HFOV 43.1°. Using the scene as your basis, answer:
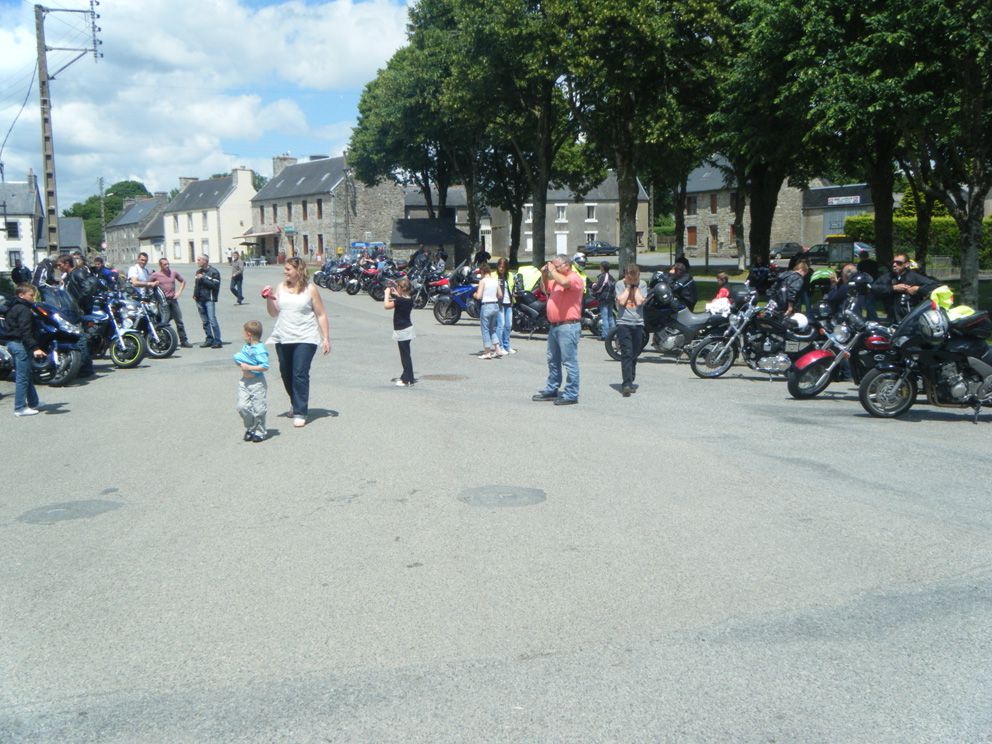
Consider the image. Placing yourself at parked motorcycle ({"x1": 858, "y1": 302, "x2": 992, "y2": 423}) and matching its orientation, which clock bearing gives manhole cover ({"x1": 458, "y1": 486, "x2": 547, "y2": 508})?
The manhole cover is roughly at 10 o'clock from the parked motorcycle.

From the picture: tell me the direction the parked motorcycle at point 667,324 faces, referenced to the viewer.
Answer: facing to the left of the viewer

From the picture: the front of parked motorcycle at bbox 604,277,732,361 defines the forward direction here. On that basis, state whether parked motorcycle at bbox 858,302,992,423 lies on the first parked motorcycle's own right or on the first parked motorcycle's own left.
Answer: on the first parked motorcycle's own left

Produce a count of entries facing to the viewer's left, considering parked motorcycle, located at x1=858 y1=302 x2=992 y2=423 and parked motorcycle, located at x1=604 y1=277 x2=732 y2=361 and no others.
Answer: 2

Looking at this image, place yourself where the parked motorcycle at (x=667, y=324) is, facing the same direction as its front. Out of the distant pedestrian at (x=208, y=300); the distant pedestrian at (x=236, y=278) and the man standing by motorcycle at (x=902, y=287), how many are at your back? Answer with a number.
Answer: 1

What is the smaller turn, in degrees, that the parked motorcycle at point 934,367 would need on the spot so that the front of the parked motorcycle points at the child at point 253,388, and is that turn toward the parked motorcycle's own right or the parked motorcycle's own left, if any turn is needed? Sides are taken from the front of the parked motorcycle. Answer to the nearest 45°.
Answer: approximately 45° to the parked motorcycle's own left

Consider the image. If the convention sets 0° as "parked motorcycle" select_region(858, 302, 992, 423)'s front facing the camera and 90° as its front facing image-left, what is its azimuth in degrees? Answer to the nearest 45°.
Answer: approximately 90°

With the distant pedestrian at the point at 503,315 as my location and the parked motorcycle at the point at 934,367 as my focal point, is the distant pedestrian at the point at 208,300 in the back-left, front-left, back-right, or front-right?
back-right
